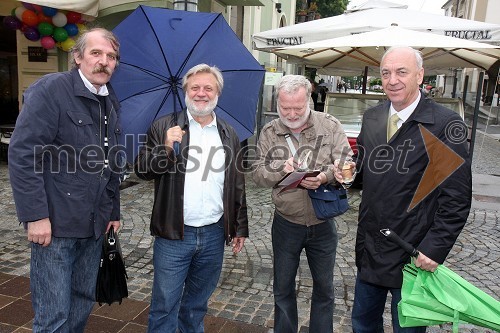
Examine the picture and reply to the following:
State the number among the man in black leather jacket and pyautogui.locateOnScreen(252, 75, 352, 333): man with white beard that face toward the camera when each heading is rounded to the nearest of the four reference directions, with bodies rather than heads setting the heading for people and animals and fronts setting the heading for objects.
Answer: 2

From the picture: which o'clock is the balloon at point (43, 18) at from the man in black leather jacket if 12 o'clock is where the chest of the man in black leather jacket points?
The balloon is roughly at 5 o'clock from the man in black leather jacket.

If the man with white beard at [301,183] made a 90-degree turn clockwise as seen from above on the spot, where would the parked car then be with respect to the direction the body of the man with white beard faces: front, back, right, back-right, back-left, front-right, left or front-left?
right

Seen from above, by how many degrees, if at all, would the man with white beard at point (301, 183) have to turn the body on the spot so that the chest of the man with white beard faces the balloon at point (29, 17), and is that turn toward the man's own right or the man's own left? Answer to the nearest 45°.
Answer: approximately 135° to the man's own right

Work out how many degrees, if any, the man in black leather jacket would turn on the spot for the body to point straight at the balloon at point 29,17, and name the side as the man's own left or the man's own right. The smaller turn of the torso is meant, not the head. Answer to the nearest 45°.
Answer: approximately 135° to the man's own right

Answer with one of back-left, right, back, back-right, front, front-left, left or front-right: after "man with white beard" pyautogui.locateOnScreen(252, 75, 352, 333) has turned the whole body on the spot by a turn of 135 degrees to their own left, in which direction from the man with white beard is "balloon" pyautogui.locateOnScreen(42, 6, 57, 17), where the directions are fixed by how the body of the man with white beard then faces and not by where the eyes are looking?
left

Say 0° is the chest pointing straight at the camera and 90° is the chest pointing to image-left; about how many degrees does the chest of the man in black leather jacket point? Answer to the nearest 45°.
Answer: approximately 0°

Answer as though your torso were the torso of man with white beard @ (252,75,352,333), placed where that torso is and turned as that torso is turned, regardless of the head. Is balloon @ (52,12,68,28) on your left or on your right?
on your right

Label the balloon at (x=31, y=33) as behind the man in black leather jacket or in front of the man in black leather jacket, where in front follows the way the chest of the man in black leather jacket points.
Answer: behind

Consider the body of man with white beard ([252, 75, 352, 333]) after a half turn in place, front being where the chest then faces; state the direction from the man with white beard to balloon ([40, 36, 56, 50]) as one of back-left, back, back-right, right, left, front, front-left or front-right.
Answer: front-left
